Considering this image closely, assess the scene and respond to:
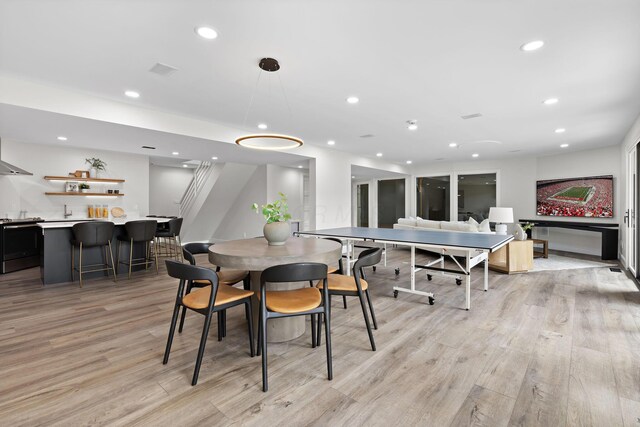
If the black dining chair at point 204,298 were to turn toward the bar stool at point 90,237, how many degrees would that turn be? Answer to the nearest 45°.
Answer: approximately 90° to its left

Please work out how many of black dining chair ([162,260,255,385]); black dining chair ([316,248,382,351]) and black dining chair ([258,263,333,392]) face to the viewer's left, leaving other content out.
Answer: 1

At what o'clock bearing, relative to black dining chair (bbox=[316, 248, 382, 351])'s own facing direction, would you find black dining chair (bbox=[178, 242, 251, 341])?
black dining chair (bbox=[178, 242, 251, 341]) is roughly at 12 o'clock from black dining chair (bbox=[316, 248, 382, 351]).

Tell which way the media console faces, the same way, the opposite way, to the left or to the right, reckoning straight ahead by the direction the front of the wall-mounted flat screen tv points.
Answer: the same way

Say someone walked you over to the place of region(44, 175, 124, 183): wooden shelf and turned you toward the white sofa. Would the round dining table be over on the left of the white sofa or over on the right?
right

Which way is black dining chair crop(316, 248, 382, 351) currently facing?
to the viewer's left

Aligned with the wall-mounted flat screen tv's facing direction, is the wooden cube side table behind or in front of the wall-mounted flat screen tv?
in front

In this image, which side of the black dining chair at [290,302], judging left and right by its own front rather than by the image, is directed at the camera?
back

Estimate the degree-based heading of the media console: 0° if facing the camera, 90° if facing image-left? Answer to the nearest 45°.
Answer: approximately 45°

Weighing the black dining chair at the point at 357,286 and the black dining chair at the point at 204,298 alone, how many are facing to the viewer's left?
1

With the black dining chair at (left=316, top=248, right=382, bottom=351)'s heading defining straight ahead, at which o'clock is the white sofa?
The white sofa is roughly at 4 o'clock from the black dining chair.

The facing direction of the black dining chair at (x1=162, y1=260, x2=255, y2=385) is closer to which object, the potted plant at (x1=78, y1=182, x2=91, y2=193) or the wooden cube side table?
the wooden cube side table

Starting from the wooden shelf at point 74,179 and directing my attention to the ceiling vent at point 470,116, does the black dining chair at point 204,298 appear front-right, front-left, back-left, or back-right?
front-right

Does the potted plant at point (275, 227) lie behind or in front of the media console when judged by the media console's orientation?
in front
